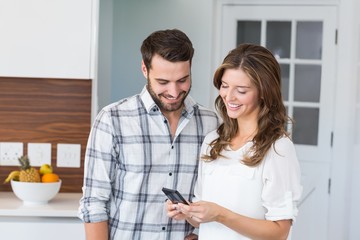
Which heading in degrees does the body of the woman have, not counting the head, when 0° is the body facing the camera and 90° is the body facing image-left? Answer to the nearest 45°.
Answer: approximately 45°

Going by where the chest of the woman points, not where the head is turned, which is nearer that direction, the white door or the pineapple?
the pineapple

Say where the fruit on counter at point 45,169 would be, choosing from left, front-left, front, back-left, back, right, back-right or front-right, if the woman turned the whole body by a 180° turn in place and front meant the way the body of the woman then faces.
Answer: left

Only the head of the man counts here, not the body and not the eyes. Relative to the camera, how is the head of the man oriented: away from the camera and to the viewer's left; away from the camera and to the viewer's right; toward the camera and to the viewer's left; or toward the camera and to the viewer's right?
toward the camera and to the viewer's right

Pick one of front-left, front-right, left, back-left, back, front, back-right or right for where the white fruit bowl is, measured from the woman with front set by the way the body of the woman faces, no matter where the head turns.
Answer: right

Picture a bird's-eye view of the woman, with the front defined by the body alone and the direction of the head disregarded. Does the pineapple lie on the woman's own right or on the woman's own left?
on the woman's own right

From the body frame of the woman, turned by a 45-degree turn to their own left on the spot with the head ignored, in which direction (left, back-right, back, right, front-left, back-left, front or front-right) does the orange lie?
back-right
